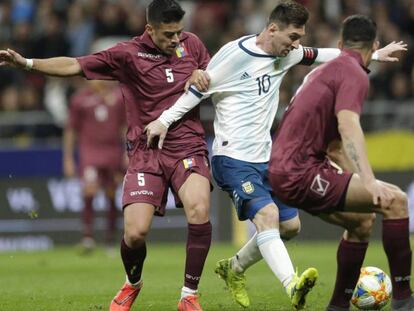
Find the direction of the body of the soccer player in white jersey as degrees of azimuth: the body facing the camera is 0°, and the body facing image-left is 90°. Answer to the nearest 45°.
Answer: approximately 315°

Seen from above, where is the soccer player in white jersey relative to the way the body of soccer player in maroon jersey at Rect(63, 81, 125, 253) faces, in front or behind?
in front

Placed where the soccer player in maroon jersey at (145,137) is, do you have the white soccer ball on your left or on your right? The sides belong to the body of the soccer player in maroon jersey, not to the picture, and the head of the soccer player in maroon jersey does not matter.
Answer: on your left

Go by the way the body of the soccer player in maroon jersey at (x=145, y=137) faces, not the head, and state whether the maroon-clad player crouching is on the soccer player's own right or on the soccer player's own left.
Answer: on the soccer player's own left

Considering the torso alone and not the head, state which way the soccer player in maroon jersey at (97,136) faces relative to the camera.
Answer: toward the camera

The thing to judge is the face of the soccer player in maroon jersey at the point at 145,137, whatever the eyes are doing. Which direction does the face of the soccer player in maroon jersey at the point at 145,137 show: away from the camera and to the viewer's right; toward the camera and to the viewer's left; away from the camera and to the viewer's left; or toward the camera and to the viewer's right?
toward the camera and to the viewer's right

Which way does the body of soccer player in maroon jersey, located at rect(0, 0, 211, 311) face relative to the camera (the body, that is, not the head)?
toward the camera

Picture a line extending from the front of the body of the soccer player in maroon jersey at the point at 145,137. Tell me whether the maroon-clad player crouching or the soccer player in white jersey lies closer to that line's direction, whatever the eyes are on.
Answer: the maroon-clad player crouching

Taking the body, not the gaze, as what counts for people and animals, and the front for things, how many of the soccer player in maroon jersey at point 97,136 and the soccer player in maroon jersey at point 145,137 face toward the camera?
2

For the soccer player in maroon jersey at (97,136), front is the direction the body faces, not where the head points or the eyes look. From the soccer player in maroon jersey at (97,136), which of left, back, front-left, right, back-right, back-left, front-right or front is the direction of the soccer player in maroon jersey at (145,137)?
front
